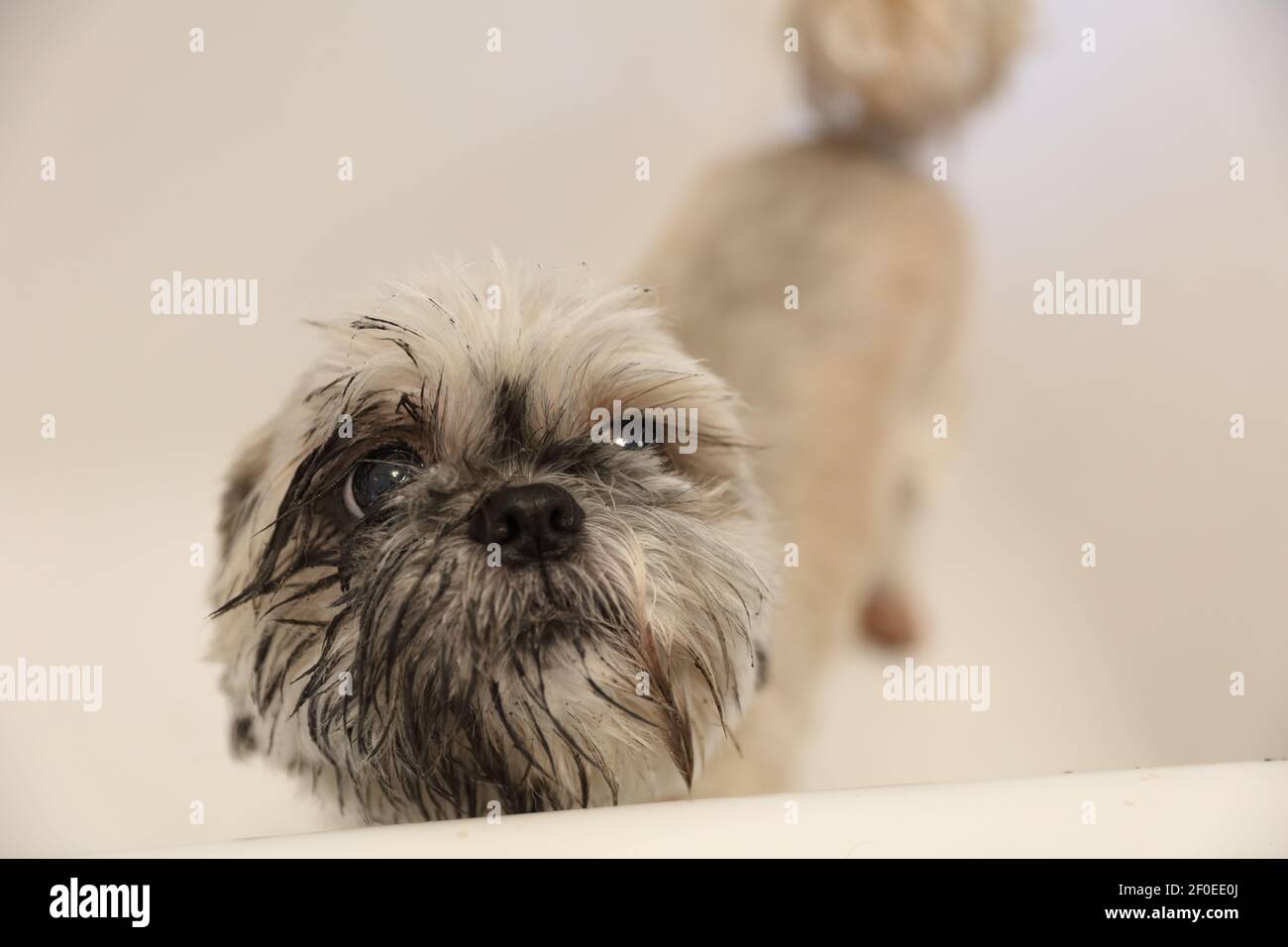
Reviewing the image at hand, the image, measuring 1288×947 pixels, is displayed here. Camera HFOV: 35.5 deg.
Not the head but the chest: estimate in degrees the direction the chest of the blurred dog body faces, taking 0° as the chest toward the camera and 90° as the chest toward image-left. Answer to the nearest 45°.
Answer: approximately 45°
